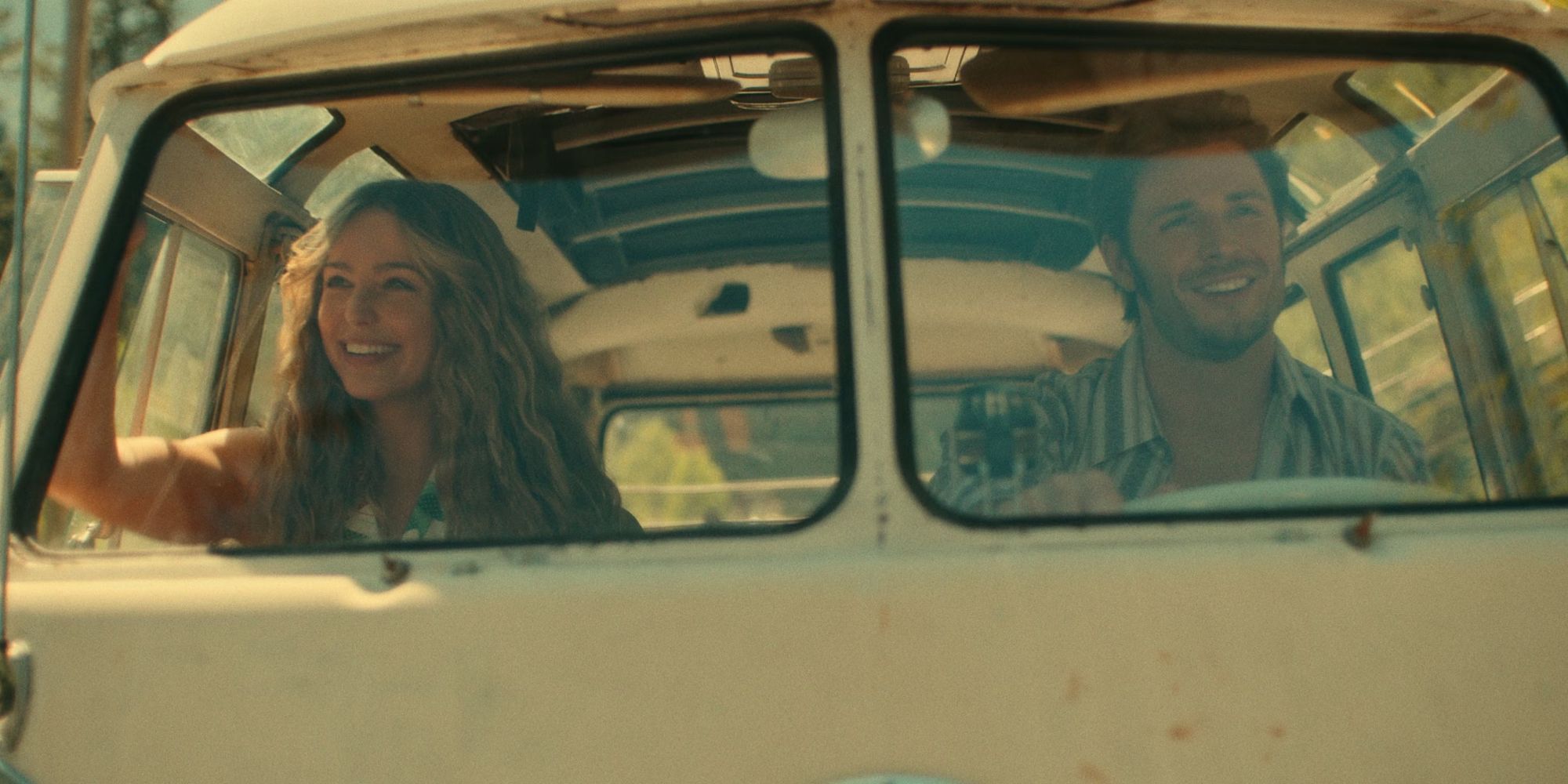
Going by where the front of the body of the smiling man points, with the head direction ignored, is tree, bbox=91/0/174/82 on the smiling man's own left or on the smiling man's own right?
on the smiling man's own right

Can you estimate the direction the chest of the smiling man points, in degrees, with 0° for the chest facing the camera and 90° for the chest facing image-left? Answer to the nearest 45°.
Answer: approximately 0°

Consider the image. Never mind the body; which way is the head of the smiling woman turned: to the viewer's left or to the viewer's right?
to the viewer's left

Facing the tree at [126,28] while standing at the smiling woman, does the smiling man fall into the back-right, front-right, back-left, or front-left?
back-right

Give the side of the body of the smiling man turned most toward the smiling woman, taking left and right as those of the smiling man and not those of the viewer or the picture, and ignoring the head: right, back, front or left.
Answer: right

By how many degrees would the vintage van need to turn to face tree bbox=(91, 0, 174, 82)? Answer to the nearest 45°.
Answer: approximately 135° to its right

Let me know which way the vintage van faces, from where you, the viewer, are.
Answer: facing the viewer
